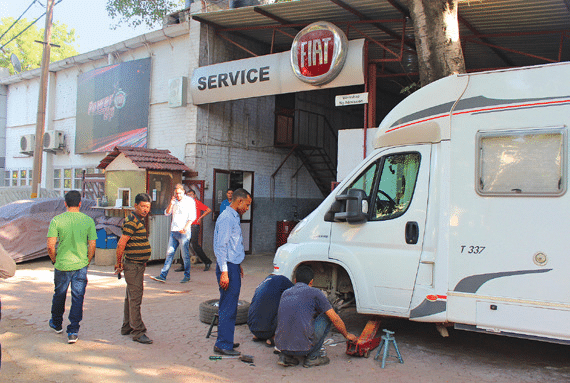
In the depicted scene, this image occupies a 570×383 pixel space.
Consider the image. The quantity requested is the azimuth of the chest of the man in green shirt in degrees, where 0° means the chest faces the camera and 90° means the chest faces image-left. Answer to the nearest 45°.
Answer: approximately 180°

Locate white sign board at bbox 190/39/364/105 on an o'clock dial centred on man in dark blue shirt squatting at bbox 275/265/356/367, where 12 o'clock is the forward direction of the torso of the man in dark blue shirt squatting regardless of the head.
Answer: The white sign board is roughly at 10 o'clock from the man in dark blue shirt squatting.

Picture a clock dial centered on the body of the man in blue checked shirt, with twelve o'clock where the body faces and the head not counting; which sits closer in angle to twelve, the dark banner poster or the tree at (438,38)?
the tree

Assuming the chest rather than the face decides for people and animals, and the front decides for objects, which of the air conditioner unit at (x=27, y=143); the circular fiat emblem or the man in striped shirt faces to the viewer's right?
the man in striped shirt

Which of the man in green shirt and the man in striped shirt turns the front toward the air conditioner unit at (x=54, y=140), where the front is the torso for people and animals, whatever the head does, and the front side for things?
the man in green shirt

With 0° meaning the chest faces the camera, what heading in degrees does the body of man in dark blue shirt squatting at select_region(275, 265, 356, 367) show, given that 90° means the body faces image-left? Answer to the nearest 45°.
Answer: approximately 225°

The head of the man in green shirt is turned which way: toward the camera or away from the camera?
away from the camera

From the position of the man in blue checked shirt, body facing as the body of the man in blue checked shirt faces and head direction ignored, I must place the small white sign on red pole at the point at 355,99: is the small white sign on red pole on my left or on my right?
on my left

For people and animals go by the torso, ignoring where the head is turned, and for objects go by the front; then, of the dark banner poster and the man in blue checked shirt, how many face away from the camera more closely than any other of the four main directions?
0

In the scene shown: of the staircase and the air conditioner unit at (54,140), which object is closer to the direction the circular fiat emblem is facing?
the air conditioner unit

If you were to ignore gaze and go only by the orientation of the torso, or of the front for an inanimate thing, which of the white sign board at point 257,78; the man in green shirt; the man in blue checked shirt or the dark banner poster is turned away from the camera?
the man in green shirt

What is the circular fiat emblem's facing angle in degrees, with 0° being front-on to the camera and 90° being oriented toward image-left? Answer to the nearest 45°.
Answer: approximately 45°

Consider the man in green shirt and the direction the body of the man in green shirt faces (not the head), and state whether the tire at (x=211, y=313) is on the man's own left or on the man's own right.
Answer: on the man's own right
